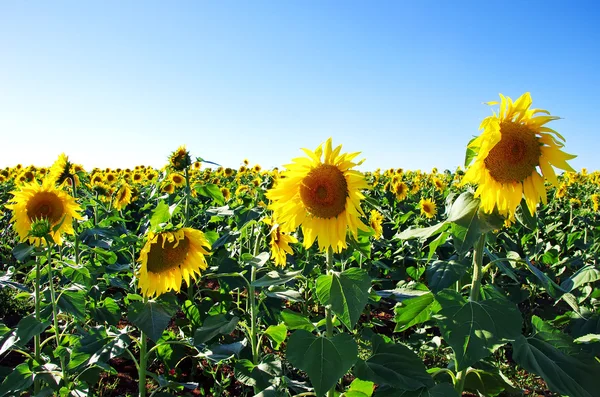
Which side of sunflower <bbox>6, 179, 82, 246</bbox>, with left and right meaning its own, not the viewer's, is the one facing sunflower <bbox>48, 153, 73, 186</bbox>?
back

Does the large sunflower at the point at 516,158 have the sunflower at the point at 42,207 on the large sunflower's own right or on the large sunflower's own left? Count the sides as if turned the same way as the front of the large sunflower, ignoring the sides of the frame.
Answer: on the large sunflower's own right

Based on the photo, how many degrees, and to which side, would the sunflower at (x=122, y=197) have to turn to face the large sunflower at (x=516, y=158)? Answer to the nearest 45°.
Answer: approximately 45° to its left

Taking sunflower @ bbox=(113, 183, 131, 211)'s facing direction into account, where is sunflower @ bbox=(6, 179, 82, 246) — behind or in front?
in front

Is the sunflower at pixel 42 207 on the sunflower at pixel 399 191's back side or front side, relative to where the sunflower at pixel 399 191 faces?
on the front side

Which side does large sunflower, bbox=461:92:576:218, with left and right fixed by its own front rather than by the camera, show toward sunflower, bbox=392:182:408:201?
back

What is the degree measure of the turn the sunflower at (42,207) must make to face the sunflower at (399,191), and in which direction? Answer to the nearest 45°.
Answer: approximately 135° to its left
